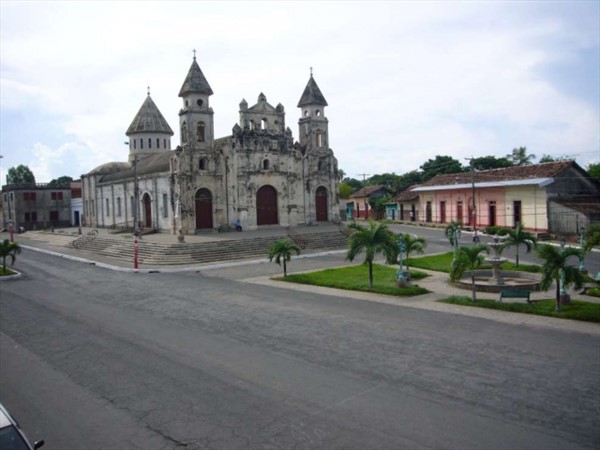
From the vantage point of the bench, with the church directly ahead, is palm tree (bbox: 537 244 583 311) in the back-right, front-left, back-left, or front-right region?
back-right

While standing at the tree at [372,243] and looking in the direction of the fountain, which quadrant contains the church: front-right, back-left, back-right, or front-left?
back-left

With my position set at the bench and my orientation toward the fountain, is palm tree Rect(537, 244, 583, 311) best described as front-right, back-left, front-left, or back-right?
back-right

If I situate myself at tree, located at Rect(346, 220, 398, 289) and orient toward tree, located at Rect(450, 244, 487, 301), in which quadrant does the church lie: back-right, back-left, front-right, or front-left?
back-left

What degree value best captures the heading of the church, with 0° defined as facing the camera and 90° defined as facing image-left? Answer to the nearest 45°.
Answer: approximately 315°

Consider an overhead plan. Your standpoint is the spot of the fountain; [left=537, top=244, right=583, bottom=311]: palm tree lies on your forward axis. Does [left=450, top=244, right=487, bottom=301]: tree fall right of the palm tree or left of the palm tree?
right
